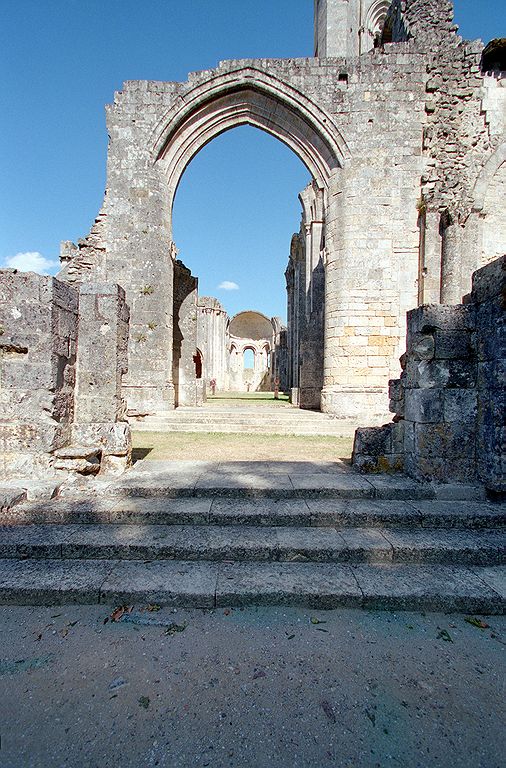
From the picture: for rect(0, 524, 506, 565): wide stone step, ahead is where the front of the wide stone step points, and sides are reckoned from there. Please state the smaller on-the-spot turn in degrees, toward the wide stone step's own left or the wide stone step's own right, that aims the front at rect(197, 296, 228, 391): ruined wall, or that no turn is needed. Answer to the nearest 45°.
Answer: approximately 180°

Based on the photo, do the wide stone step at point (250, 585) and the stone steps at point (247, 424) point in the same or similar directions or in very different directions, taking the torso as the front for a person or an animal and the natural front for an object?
same or similar directions

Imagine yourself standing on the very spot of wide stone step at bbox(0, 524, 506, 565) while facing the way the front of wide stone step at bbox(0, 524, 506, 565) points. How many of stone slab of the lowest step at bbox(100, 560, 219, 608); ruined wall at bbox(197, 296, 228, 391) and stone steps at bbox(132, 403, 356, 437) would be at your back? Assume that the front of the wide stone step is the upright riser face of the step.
2

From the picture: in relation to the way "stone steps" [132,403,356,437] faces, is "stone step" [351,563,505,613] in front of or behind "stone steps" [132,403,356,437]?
in front

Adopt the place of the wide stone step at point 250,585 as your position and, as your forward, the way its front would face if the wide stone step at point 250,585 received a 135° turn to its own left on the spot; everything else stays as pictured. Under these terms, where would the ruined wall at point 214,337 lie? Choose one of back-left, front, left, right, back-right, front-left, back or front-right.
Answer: front-left

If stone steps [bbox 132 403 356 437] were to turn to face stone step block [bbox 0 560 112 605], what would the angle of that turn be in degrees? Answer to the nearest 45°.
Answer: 0° — it already faces it

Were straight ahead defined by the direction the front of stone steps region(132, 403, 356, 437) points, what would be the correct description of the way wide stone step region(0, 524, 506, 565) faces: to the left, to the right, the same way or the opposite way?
the same way

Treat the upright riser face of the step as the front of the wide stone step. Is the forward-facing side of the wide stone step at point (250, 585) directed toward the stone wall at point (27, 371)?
no

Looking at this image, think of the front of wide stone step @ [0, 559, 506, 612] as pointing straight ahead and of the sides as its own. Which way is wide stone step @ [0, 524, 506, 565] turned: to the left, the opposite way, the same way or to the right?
the same way

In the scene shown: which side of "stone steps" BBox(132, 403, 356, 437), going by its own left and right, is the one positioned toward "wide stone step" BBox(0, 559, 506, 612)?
front

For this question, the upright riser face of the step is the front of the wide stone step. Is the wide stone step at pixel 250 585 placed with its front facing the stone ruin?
no

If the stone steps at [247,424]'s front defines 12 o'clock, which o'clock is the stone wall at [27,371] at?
The stone wall is roughly at 1 o'clock from the stone steps.

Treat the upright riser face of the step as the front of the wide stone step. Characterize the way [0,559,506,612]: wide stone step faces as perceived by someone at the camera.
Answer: facing the viewer

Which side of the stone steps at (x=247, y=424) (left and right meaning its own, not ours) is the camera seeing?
front

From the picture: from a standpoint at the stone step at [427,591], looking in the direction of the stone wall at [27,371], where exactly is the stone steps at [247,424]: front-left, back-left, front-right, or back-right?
front-right

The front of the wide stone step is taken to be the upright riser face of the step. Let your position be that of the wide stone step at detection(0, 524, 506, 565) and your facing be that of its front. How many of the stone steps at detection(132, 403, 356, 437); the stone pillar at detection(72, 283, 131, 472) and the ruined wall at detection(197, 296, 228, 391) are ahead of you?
0
